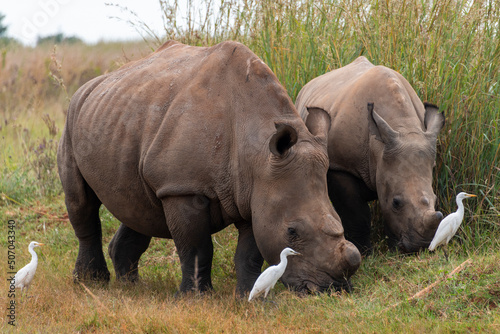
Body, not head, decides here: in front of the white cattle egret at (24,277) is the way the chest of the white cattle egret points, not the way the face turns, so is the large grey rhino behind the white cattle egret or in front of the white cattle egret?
in front

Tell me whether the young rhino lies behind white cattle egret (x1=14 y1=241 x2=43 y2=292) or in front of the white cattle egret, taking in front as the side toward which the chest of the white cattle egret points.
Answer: in front

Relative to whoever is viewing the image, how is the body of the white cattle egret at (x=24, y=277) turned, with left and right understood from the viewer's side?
facing to the right of the viewer

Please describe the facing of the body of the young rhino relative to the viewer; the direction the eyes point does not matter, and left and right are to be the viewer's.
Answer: facing the viewer and to the right of the viewer

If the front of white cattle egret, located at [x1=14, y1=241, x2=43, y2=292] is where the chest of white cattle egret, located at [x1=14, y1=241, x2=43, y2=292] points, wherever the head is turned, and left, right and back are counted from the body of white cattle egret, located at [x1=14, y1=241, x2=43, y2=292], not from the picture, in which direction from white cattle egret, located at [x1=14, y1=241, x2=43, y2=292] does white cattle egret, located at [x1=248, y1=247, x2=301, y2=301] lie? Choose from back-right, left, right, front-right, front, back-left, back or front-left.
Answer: front-right

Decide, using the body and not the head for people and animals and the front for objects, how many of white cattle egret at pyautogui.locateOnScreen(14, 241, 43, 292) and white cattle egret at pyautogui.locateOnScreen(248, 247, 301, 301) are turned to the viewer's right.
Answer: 2

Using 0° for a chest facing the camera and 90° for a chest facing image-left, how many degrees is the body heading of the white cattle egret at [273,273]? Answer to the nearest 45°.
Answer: approximately 270°
